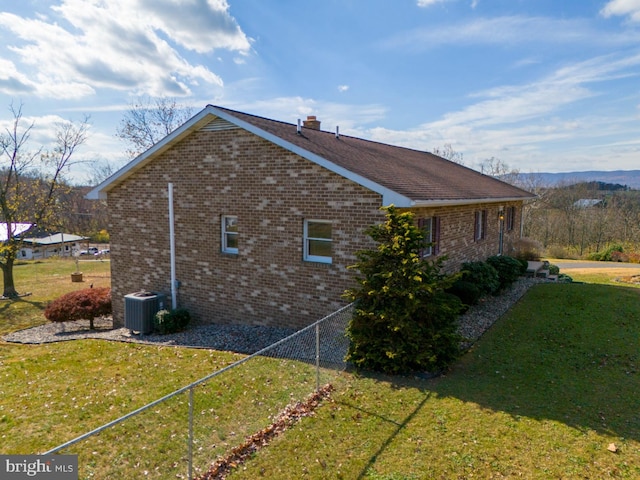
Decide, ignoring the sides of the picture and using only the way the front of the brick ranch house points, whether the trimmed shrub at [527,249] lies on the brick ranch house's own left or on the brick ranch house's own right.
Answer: on the brick ranch house's own left

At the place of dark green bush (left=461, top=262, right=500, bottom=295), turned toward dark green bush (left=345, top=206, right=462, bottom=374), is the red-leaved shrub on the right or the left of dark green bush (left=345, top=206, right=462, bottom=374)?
right

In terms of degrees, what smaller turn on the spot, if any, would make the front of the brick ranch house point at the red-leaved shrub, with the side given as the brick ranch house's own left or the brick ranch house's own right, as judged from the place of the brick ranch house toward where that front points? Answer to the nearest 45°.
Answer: approximately 135° to the brick ranch house's own right

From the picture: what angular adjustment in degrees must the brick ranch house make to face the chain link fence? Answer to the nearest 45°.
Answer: approximately 45° to its right

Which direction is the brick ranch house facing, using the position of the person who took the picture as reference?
facing the viewer and to the right of the viewer

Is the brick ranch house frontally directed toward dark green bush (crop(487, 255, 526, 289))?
no

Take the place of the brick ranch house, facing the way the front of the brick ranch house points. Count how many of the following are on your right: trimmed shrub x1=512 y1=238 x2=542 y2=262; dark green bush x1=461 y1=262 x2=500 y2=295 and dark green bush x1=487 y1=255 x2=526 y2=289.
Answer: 0
